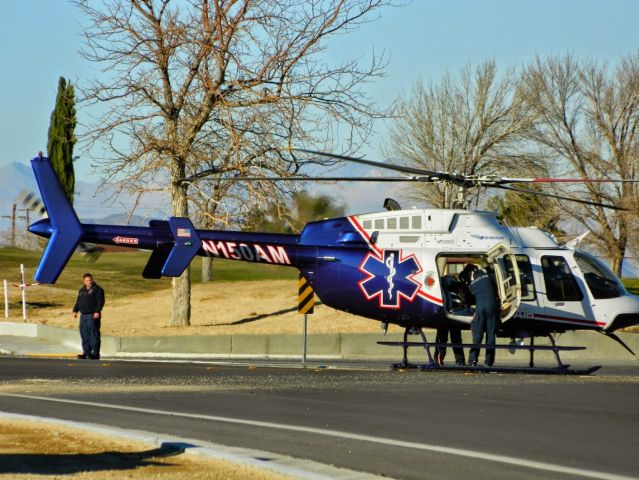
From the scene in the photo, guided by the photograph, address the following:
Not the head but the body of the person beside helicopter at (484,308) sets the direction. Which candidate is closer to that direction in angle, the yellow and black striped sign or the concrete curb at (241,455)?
the yellow and black striped sign

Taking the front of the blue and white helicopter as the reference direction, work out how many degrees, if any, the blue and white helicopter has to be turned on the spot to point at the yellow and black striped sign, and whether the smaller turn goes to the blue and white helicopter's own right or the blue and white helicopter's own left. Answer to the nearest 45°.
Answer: approximately 135° to the blue and white helicopter's own left

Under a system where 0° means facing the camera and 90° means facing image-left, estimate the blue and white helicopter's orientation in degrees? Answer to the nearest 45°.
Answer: approximately 270°

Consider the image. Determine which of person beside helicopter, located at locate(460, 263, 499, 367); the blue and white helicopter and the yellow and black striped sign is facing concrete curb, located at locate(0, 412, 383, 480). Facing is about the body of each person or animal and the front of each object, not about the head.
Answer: the yellow and black striped sign

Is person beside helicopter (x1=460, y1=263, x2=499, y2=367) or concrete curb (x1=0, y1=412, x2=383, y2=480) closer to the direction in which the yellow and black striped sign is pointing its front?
the concrete curb

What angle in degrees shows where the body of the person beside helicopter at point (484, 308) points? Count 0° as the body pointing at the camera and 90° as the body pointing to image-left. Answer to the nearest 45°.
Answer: approximately 135°

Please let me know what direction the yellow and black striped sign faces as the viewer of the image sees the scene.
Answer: facing the viewer

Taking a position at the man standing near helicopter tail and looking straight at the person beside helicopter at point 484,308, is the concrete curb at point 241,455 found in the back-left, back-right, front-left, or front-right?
front-right

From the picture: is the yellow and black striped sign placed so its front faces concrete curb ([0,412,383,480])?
yes

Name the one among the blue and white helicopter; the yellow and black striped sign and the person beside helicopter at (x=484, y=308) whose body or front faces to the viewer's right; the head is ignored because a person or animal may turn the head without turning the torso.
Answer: the blue and white helicopter

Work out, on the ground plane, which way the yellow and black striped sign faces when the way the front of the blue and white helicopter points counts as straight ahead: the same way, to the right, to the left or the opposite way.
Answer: to the right
